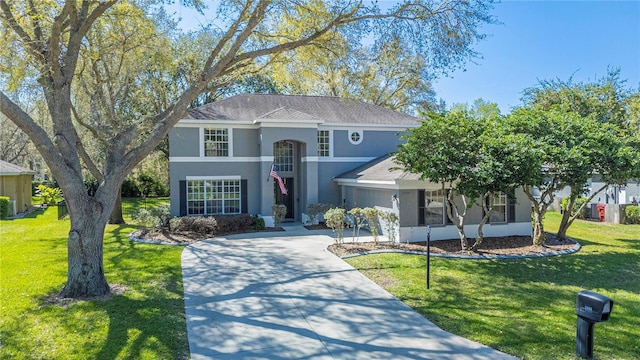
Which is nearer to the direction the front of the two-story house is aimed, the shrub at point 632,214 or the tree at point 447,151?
the tree

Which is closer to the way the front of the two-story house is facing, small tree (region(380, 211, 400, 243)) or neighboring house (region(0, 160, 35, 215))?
the small tree

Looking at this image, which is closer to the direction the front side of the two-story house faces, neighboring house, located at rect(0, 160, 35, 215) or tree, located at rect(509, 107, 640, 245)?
the tree

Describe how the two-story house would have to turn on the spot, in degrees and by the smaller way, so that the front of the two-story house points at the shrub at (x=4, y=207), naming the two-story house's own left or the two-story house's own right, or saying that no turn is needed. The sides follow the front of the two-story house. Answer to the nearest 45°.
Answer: approximately 90° to the two-story house's own right

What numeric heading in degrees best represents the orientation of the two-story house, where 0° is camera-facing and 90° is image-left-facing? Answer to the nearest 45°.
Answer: approximately 0°

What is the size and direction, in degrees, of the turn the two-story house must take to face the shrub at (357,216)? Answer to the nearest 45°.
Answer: approximately 45° to its left

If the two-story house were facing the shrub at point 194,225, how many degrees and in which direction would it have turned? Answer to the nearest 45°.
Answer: approximately 45° to its right

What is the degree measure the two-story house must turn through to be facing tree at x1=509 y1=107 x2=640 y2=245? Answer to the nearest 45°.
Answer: approximately 45° to its left
